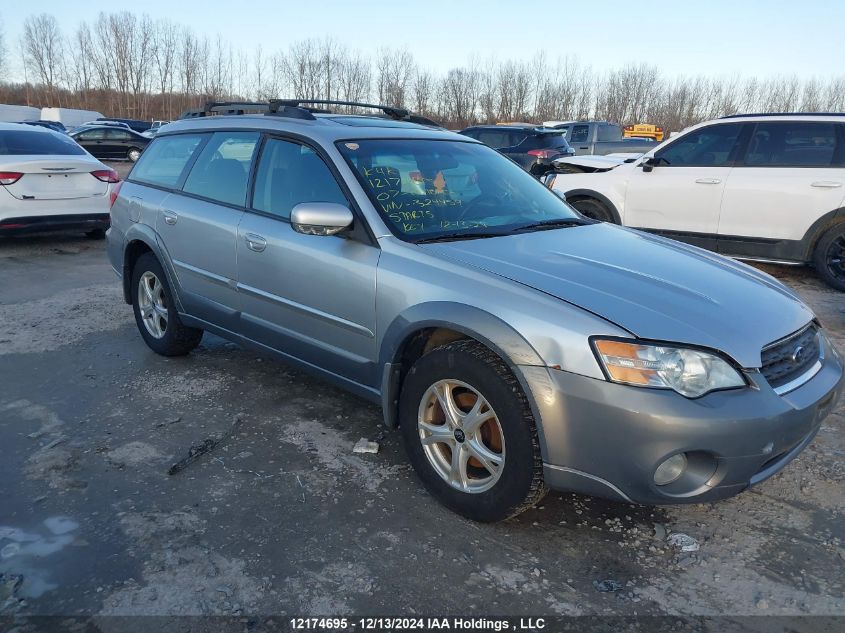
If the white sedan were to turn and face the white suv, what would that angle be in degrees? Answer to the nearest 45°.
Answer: approximately 135° to its right

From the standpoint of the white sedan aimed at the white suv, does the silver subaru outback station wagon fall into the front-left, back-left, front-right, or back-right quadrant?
front-right

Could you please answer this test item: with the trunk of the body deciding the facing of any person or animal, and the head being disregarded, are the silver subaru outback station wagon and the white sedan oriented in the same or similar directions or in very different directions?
very different directions

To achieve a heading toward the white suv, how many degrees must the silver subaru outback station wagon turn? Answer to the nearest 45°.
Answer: approximately 90° to its left

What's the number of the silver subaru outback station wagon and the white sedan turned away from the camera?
1

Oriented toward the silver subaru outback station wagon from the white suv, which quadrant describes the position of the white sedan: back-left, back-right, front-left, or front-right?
front-right

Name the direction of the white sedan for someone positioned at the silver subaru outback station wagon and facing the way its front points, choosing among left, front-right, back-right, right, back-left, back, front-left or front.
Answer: back

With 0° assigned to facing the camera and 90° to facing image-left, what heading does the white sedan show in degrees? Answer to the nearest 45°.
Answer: approximately 180°

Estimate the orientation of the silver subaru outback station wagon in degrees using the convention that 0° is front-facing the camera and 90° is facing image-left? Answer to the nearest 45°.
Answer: approximately 315°

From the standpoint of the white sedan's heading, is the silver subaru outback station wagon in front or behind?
behind

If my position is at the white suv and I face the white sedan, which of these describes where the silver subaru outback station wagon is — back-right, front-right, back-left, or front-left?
front-left

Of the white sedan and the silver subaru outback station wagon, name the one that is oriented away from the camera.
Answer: the white sedan
